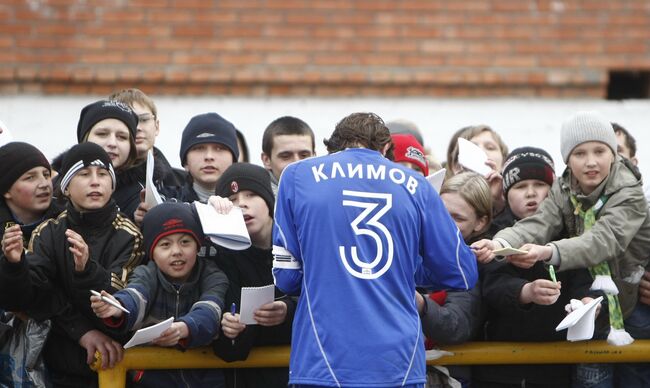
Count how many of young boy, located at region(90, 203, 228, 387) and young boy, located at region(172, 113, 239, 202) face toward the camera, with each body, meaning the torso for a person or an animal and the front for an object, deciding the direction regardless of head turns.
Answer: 2

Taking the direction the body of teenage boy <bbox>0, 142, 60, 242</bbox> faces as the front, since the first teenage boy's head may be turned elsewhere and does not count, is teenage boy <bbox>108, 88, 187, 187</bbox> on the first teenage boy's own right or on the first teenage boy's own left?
on the first teenage boy's own left

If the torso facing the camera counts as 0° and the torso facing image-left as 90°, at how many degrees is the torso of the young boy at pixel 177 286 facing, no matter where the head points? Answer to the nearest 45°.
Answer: approximately 0°

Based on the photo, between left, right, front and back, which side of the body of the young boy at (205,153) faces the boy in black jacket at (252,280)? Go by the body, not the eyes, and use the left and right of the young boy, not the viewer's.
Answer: front

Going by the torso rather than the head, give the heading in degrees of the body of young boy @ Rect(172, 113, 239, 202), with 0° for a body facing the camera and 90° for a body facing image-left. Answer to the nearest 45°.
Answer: approximately 0°

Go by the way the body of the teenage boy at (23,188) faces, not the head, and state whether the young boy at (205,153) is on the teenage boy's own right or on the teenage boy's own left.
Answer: on the teenage boy's own left

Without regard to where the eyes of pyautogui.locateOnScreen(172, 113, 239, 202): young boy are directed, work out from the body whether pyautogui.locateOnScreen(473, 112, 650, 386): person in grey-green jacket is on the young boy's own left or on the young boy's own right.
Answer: on the young boy's own left
